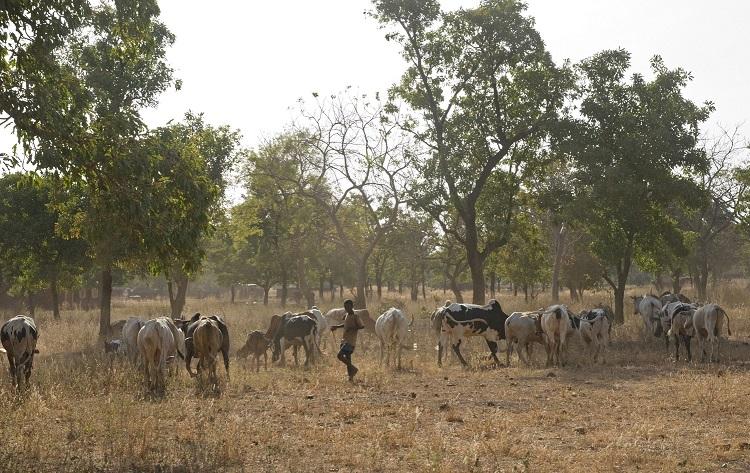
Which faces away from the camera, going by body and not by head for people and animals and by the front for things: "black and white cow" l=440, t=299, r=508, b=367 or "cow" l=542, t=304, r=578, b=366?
the cow

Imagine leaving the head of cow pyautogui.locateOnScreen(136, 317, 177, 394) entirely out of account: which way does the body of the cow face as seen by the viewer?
away from the camera

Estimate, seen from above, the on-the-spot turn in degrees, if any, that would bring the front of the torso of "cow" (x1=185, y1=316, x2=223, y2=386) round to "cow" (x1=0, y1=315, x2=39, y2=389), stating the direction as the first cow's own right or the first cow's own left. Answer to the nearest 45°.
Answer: approximately 90° to the first cow's own left

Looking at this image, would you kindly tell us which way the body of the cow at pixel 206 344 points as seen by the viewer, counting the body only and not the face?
away from the camera

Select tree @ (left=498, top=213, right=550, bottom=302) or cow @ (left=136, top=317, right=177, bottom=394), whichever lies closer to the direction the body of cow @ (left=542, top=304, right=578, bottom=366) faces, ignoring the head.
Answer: the tree

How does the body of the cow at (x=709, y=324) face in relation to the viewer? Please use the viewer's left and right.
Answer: facing away from the viewer
